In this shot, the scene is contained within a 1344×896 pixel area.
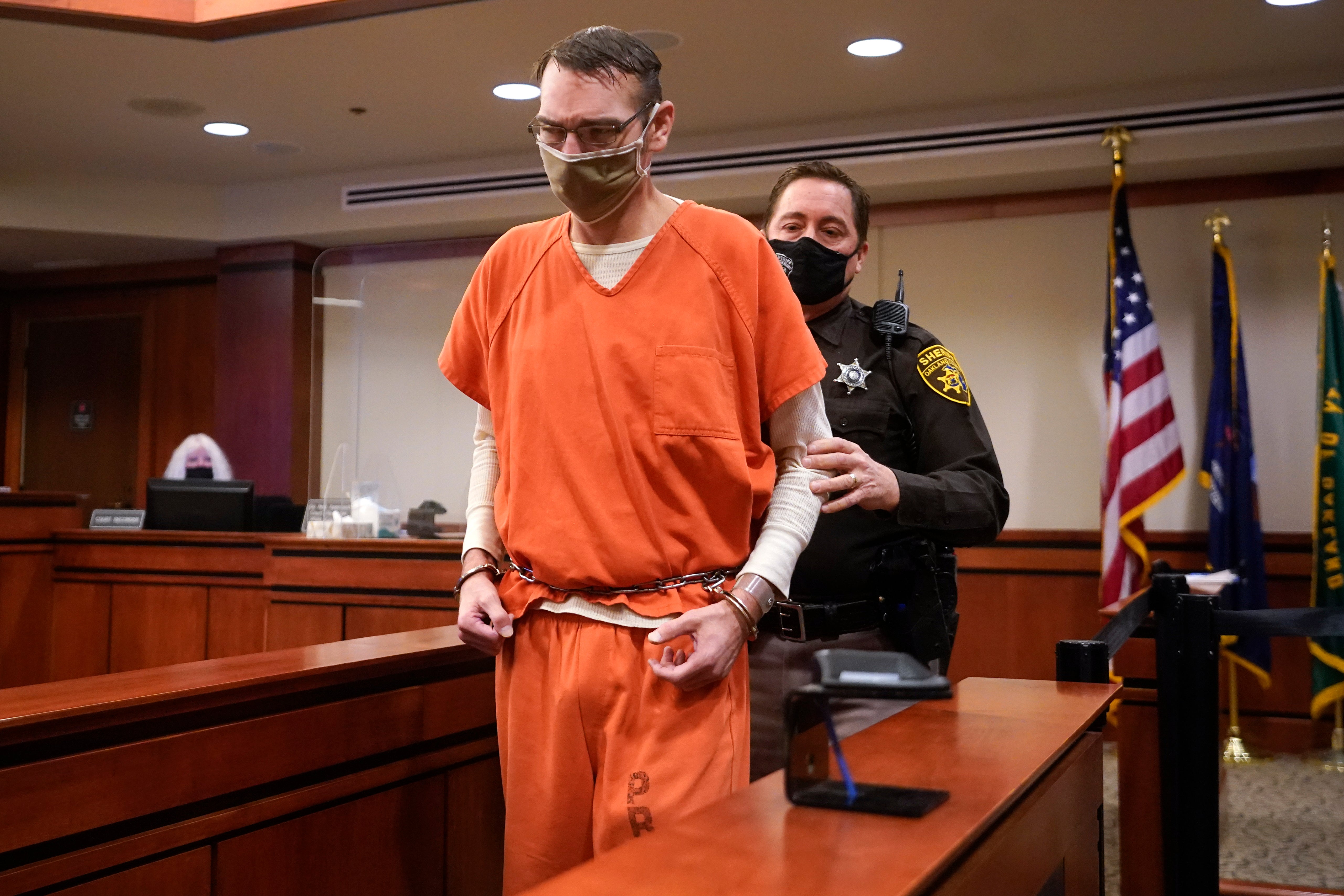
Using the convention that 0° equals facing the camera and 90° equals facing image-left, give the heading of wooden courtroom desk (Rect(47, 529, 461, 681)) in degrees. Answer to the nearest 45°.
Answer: approximately 0°

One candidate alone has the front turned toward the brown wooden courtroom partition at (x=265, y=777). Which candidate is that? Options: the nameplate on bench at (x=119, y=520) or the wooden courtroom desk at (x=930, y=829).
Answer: the nameplate on bench

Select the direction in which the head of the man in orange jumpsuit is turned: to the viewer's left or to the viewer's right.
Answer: to the viewer's left

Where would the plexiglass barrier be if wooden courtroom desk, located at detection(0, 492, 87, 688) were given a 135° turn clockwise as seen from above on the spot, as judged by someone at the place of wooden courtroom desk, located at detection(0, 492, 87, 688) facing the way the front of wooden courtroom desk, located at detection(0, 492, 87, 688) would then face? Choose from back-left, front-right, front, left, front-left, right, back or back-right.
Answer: back-right

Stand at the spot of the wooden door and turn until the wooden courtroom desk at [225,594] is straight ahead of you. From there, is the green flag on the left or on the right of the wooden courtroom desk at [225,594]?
left
